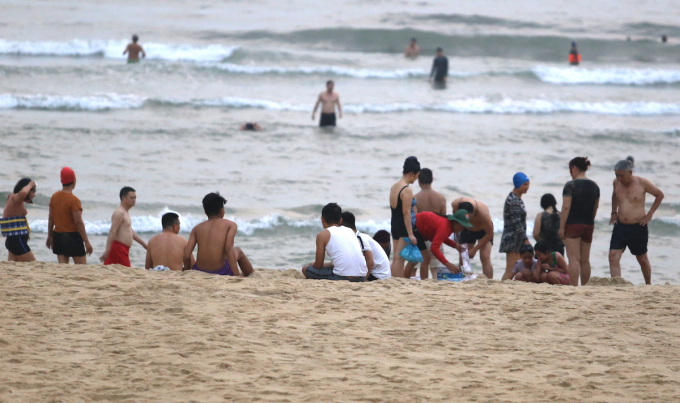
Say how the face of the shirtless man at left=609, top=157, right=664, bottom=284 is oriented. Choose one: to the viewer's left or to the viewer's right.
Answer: to the viewer's left

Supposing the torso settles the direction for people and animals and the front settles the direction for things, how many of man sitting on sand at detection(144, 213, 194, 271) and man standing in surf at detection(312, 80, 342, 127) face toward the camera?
1

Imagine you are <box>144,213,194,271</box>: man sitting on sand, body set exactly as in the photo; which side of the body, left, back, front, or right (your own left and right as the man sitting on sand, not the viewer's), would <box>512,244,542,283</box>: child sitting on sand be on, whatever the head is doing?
right

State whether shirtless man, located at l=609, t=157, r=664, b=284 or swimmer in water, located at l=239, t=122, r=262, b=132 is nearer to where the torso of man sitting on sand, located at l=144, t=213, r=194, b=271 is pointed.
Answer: the swimmer in water

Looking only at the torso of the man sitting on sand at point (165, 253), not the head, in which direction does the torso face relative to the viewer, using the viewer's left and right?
facing away from the viewer
